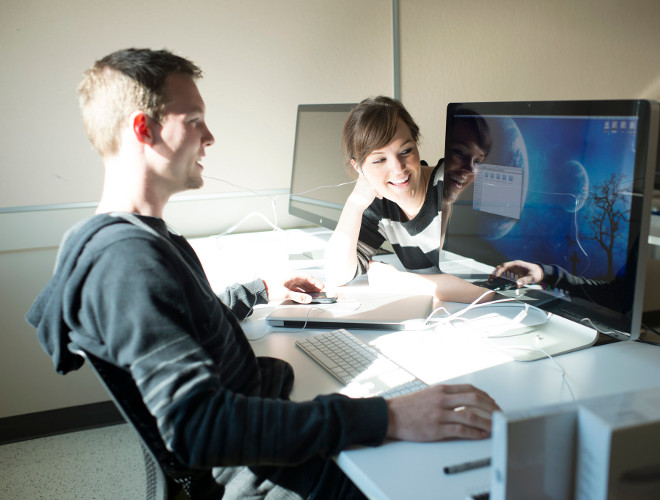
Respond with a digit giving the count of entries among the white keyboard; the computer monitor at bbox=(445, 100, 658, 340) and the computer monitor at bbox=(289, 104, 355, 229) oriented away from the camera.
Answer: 0

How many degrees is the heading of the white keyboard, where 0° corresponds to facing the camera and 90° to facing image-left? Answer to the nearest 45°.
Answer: approximately 45°

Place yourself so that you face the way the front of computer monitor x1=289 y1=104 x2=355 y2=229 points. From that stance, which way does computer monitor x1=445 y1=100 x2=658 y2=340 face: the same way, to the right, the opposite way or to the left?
the same way

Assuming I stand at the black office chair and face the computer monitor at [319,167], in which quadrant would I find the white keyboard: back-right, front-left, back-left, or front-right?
front-right

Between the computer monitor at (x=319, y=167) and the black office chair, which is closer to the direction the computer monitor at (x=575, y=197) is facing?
the black office chair

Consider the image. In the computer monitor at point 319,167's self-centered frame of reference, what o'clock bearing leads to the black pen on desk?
The black pen on desk is roughly at 10 o'clock from the computer monitor.

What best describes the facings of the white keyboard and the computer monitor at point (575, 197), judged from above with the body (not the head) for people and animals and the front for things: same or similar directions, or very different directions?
same or similar directions

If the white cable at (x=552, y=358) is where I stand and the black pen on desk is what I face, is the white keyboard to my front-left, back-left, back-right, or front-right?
front-right

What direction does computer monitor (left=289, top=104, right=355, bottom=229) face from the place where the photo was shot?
facing the viewer and to the left of the viewer

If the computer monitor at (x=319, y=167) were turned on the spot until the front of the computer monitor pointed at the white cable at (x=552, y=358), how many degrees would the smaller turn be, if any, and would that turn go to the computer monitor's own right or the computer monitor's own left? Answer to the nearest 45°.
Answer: approximately 90° to the computer monitor's own left

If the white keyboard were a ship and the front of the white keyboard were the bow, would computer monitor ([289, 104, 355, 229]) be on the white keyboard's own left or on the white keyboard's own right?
on the white keyboard's own right

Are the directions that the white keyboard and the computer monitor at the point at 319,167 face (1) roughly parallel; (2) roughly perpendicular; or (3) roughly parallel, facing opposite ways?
roughly parallel
